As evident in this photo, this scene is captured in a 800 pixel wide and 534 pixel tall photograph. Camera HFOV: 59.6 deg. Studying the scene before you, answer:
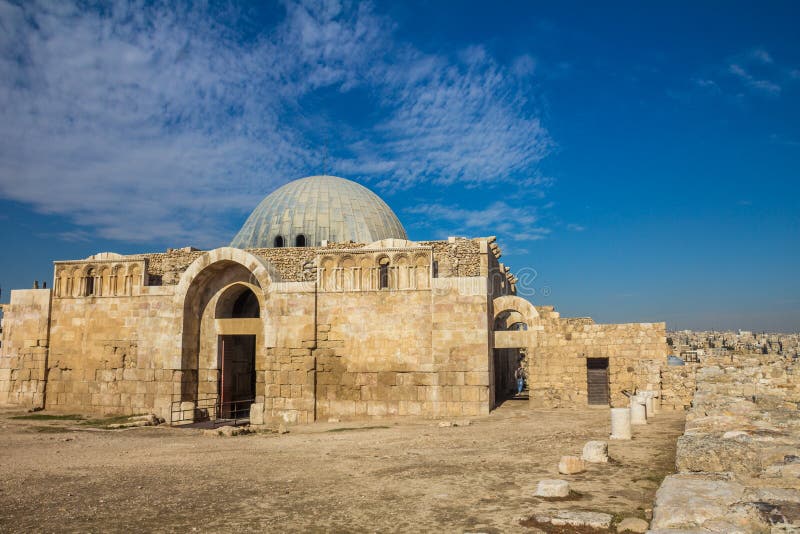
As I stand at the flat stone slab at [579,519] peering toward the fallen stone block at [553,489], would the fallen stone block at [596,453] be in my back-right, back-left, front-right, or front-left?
front-right

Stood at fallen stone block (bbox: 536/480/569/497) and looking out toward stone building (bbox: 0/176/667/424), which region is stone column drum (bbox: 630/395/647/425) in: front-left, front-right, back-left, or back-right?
front-right

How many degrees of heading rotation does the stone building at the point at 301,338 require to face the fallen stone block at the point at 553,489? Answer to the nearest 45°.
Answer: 0° — it already faces it

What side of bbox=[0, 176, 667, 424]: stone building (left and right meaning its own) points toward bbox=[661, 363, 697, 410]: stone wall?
left

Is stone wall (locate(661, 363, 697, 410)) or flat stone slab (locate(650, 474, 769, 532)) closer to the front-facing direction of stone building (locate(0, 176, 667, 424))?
the flat stone slab

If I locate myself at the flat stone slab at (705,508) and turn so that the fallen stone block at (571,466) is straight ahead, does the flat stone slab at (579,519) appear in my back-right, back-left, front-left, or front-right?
front-left

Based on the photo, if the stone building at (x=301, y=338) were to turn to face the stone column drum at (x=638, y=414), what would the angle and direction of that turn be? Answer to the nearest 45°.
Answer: approximately 45° to its left

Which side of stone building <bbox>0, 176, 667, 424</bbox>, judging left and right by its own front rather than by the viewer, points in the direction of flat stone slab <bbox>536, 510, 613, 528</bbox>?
front

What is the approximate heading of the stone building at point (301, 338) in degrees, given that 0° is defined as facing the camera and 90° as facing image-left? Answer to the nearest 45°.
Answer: approximately 0°

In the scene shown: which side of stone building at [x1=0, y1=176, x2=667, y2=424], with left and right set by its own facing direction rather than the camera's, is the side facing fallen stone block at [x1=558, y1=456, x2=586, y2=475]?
front
